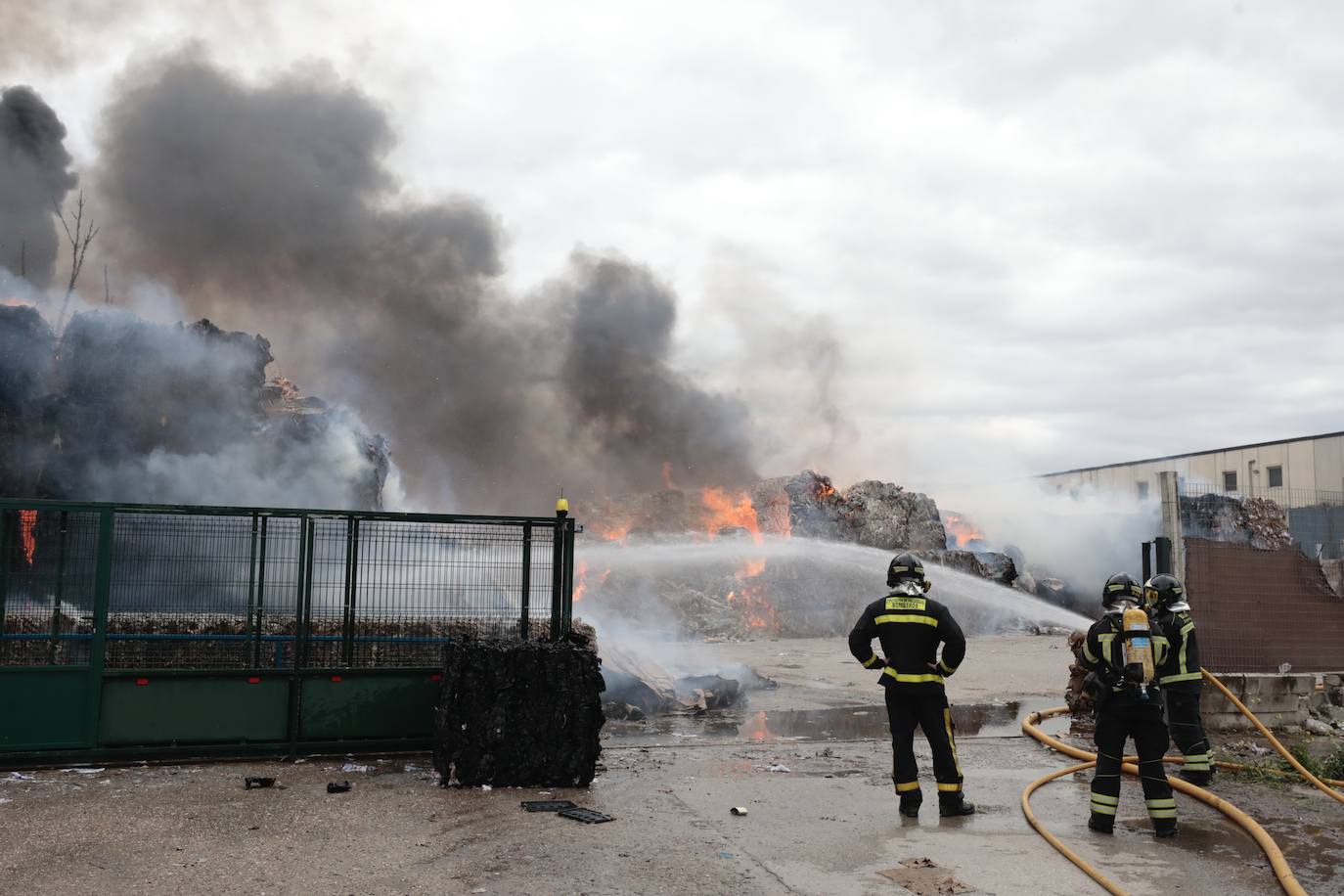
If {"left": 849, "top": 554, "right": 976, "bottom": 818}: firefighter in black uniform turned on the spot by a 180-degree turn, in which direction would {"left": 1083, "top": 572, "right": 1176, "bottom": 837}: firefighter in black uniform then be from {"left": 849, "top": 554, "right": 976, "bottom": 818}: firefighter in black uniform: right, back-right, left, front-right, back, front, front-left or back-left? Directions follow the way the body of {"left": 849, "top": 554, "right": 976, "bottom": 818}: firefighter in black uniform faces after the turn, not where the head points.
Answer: left

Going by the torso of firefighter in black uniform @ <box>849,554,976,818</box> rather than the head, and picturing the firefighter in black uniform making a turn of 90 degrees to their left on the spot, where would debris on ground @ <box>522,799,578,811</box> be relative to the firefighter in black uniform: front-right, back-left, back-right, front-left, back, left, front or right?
front

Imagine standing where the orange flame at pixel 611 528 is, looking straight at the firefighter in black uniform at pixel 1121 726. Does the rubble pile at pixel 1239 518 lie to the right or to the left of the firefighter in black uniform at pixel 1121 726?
left

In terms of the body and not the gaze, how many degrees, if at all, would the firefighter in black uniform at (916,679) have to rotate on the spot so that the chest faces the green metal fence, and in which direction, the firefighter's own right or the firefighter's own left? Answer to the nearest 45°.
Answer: approximately 90° to the firefighter's own left

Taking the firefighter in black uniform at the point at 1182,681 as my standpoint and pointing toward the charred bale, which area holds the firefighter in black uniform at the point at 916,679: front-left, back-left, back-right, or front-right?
front-left

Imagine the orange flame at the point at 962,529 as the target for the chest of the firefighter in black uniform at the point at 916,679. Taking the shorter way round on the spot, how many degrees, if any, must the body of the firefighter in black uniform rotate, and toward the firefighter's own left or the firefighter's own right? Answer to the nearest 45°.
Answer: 0° — they already face it

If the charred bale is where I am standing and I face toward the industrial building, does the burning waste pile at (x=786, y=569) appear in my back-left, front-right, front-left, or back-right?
front-left

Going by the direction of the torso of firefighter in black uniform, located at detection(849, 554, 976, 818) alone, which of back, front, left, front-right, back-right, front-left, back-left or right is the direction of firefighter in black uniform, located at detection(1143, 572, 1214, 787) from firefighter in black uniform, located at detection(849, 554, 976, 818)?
front-right

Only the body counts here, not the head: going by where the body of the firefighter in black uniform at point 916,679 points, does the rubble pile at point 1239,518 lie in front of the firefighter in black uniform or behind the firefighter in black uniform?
in front

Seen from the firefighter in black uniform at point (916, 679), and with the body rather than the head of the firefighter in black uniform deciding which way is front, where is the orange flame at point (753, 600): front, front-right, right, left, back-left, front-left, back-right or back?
front

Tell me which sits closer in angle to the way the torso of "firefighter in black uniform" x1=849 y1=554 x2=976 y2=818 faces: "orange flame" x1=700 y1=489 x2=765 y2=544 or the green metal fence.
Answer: the orange flame

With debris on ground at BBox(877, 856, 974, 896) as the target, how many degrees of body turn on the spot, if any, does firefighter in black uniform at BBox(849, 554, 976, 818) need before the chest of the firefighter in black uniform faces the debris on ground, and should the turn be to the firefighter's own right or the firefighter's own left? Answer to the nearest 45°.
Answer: approximately 180°

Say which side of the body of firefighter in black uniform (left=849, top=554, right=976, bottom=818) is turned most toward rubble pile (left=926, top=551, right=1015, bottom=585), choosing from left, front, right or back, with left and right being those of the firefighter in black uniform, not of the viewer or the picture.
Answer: front

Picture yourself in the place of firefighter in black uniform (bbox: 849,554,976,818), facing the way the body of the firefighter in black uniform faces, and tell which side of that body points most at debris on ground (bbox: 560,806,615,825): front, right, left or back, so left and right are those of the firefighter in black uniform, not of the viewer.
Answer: left

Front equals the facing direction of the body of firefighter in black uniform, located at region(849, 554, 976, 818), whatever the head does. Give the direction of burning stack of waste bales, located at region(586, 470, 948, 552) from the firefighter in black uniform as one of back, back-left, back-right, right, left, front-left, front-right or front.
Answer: front

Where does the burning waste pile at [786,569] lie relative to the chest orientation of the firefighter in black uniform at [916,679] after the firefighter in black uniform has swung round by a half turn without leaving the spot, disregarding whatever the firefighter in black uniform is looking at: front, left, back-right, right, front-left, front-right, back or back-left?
back

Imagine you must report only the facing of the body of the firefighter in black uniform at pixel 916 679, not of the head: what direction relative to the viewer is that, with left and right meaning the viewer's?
facing away from the viewer

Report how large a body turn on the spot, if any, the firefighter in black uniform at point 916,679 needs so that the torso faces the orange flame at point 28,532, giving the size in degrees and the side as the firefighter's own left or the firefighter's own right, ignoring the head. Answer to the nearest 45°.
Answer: approximately 90° to the firefighter's own left
